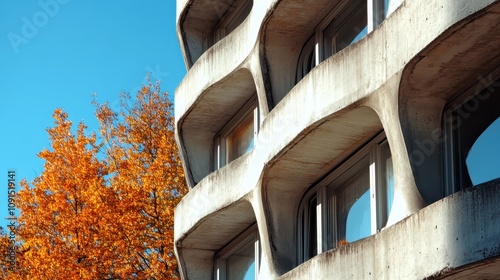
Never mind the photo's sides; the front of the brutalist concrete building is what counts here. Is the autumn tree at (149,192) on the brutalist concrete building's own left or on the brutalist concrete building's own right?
on the brutalist concrete building's own right

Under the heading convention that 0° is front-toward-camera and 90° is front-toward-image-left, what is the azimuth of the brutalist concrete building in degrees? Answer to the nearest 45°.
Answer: approximately 45°

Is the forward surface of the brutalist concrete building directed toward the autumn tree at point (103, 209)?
no
